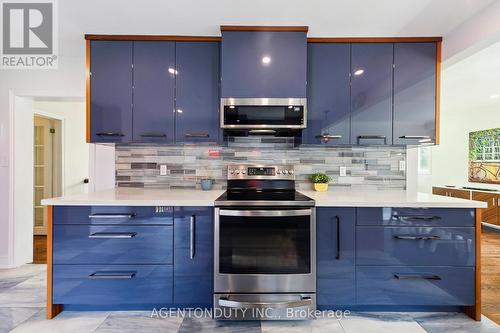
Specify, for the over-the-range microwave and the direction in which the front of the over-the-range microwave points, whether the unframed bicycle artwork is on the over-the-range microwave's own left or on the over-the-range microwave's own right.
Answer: on the over-the-range microwave's own left

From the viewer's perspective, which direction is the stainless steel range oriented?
toward the camera

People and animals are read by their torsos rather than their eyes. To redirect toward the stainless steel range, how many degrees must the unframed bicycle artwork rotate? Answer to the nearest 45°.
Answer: approximately 45° to its left

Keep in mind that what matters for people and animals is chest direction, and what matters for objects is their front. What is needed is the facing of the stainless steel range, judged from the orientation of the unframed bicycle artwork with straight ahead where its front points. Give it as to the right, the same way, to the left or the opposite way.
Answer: to the left

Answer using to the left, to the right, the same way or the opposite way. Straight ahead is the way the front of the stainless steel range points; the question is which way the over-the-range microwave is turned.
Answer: the same way

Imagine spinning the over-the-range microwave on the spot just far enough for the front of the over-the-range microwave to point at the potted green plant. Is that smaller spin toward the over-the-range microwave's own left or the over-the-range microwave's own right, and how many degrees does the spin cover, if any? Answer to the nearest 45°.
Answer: approximately 135° to the over-the-range microwave's own left

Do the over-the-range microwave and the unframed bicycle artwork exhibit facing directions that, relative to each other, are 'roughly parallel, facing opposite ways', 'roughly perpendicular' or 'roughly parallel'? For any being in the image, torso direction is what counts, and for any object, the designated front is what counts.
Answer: roughly perpendicular

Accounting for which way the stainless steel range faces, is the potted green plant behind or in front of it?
behind

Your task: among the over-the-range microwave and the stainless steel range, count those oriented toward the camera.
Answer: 2

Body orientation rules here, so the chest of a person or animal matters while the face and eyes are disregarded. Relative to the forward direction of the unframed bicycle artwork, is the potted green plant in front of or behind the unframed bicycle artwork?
in front
